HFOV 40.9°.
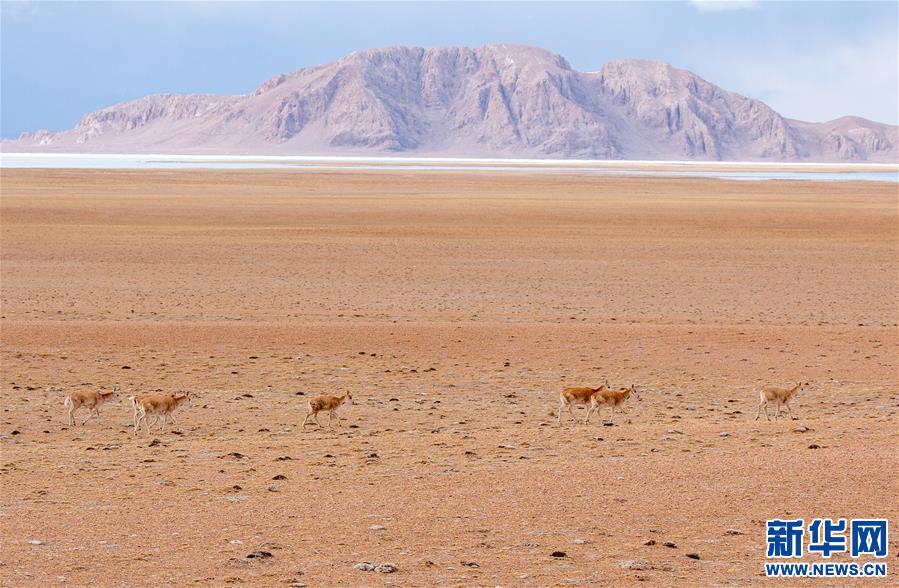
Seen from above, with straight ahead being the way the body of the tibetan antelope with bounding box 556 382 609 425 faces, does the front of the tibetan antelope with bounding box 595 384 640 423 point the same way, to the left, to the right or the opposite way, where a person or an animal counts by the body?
the same way

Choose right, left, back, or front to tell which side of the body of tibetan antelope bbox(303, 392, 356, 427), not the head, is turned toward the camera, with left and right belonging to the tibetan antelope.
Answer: right

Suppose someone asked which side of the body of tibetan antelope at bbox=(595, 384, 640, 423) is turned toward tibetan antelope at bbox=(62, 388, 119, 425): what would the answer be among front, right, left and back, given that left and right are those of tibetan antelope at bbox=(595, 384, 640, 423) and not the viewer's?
back

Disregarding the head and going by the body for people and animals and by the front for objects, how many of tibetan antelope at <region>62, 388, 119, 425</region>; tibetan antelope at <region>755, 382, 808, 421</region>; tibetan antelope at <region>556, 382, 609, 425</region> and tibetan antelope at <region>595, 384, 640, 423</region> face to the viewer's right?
4

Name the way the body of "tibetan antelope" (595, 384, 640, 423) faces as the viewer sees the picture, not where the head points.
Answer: to the viewer's right

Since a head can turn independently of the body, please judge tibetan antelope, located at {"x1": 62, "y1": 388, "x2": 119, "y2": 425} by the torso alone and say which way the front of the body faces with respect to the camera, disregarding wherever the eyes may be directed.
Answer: to the viewer's right

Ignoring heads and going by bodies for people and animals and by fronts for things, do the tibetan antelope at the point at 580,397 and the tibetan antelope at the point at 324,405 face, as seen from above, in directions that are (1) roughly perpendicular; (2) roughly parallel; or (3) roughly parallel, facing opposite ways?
roughly parallel

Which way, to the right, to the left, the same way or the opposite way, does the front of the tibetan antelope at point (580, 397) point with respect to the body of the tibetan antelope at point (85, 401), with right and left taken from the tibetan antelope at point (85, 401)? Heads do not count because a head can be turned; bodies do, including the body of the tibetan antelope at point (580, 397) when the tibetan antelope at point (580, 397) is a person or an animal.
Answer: the same way

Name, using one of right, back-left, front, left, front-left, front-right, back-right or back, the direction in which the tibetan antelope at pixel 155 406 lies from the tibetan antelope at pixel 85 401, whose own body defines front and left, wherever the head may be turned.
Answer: front-right

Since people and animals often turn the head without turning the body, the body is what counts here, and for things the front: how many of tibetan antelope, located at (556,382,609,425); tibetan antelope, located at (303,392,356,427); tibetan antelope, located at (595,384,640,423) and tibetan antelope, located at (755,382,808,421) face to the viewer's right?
4

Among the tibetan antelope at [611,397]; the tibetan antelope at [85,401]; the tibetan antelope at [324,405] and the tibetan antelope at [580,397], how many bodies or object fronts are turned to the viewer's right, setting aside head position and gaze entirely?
4

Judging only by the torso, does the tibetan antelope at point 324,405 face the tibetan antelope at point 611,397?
yes

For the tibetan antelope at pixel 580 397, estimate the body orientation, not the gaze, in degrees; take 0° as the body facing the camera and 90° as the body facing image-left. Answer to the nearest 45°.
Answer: approximately 270°

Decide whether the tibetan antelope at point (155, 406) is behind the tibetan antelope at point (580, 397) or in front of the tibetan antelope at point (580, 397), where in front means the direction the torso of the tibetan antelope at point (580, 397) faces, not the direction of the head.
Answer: behind

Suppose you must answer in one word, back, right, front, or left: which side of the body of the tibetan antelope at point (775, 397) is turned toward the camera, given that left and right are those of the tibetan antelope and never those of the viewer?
right

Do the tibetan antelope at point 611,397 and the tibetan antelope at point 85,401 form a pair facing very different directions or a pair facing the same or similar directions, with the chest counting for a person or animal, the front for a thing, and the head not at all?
same or similar directions
